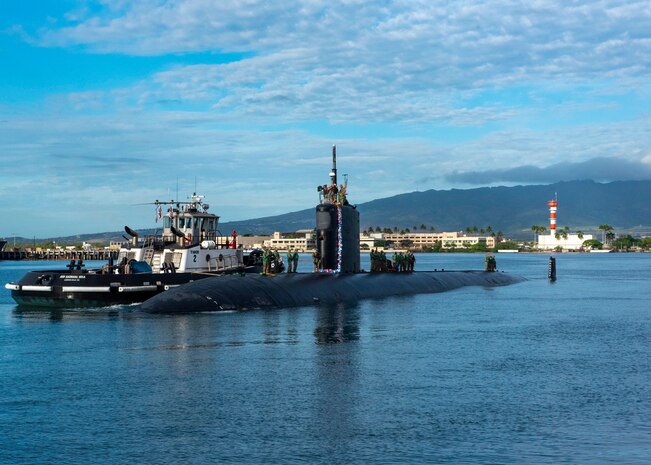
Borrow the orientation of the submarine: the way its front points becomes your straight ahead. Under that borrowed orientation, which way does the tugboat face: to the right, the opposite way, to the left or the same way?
the opposite way

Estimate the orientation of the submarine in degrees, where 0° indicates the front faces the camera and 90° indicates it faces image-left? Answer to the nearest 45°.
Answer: approximately 45°
